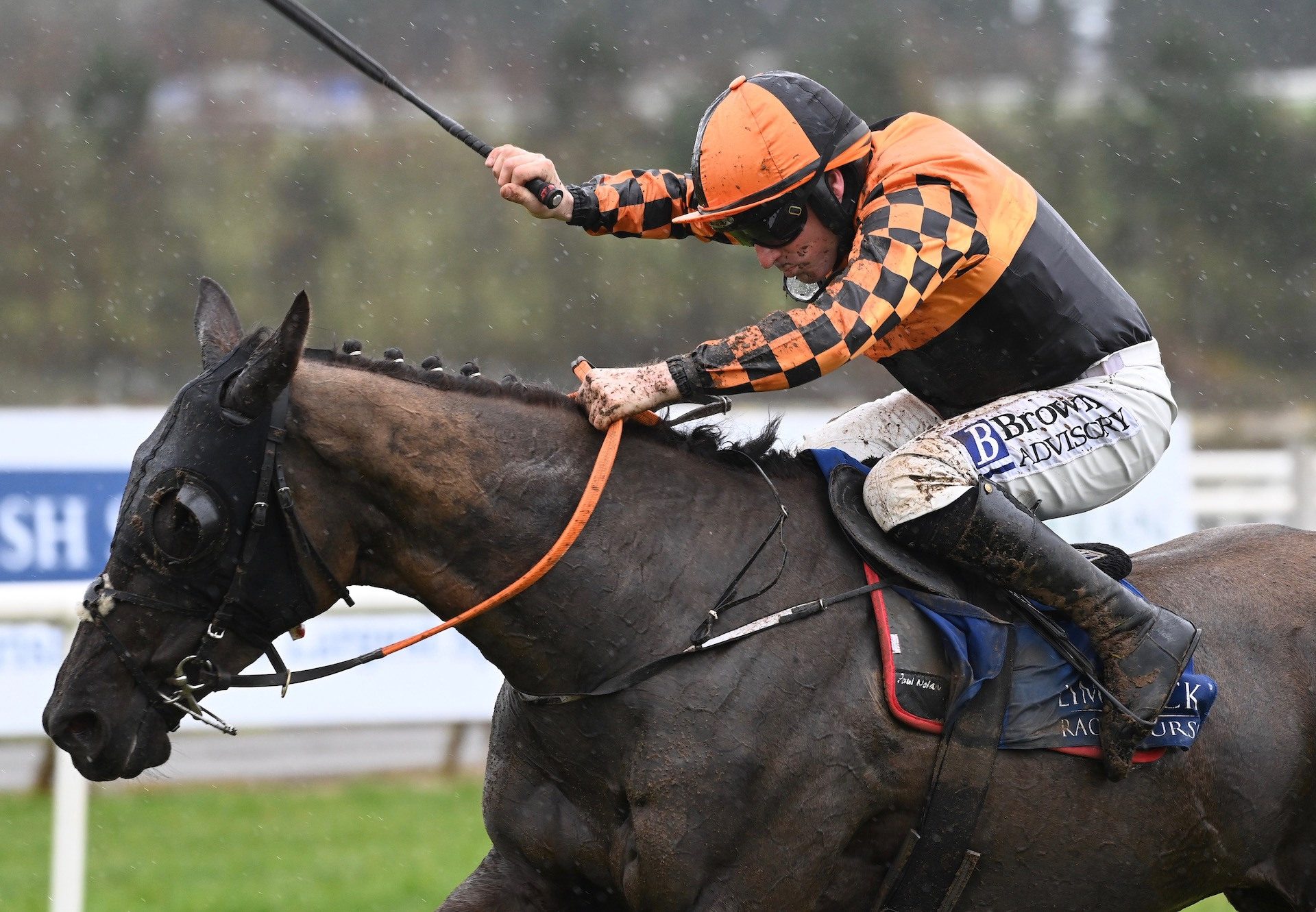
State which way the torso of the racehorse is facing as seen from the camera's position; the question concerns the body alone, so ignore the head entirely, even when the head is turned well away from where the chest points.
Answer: to the viewer's left

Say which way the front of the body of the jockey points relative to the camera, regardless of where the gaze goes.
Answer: to the viewer's left
